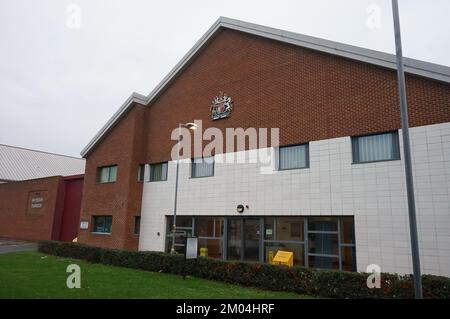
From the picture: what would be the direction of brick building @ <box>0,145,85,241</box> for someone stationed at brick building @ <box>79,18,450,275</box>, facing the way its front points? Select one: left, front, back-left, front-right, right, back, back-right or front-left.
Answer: right

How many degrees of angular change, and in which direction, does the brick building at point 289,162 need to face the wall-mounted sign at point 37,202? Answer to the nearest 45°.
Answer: approximately 90° to its right

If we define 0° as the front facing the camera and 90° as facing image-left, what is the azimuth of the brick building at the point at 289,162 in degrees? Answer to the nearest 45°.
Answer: approximately 45°

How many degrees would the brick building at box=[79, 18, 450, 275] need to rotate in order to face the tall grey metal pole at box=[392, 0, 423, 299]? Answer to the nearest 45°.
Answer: approximately 45° to its left

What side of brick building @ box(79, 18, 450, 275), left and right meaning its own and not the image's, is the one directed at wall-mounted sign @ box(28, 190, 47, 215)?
right
